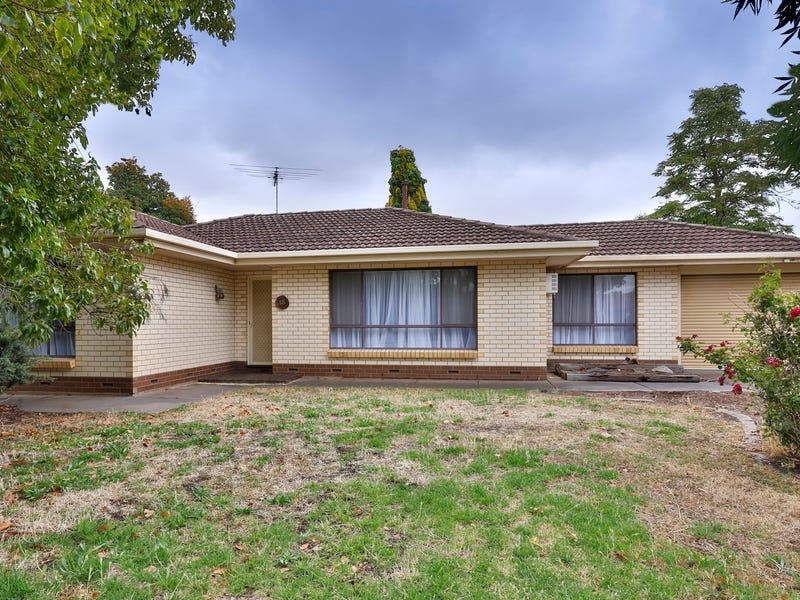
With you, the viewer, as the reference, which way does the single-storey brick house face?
facing the viewer

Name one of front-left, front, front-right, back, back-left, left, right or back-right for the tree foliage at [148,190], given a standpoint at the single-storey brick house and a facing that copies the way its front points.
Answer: back-right

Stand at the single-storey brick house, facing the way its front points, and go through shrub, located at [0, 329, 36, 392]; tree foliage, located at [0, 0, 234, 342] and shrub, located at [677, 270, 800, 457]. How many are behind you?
0

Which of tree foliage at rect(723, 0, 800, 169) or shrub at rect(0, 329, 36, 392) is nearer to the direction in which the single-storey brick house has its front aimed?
the tree foliage

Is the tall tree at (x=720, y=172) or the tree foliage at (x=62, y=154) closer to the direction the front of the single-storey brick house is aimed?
the tree foliage

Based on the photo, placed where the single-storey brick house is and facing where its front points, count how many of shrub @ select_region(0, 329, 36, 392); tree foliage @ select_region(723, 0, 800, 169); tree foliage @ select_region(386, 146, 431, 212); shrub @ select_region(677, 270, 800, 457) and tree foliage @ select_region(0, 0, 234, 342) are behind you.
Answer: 1

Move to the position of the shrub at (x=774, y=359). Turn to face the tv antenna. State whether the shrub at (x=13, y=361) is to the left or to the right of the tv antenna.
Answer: left

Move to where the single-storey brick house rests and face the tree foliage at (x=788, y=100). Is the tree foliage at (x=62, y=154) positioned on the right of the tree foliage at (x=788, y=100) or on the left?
right

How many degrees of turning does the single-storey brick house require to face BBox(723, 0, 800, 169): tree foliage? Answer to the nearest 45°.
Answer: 0° — it already faces it

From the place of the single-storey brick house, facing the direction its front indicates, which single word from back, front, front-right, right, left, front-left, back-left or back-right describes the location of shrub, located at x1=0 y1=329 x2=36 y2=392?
front-right

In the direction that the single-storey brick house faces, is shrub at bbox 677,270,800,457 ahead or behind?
ahead

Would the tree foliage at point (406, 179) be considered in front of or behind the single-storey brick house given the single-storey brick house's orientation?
behind
